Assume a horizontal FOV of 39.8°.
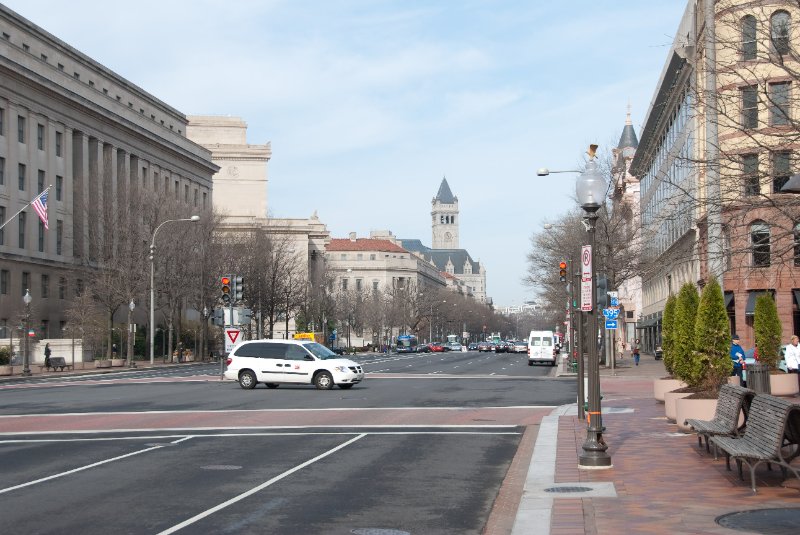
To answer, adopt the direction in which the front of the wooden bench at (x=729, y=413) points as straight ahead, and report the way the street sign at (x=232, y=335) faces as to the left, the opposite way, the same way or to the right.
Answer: to the left

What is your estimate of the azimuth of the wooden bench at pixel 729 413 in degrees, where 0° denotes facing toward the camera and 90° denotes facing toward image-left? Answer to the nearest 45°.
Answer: approximately 45°

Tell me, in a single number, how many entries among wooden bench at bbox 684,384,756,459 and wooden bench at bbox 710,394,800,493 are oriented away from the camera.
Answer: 0

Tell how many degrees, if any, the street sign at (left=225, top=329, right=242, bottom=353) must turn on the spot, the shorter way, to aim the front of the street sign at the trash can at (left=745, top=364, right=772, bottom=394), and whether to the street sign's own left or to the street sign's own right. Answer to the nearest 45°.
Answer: approximately 45° to the street sign's own left

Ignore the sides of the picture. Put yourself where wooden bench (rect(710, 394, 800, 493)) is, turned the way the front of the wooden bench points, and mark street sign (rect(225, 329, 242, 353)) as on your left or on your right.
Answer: on your right

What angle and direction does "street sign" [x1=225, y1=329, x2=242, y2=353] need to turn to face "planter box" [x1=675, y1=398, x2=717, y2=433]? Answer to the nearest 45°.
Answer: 0° — it already faces it

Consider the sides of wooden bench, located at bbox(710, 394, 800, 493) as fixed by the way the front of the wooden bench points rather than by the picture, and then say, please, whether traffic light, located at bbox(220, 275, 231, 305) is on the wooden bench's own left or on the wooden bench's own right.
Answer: on the wooden bench's own right

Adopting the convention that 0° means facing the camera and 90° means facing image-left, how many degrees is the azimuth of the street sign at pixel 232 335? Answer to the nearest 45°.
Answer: approximately 0°

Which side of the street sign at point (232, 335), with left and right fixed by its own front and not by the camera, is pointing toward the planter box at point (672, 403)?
front

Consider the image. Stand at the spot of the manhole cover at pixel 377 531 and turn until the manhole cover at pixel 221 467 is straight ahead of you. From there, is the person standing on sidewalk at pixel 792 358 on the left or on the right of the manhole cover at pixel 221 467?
right
